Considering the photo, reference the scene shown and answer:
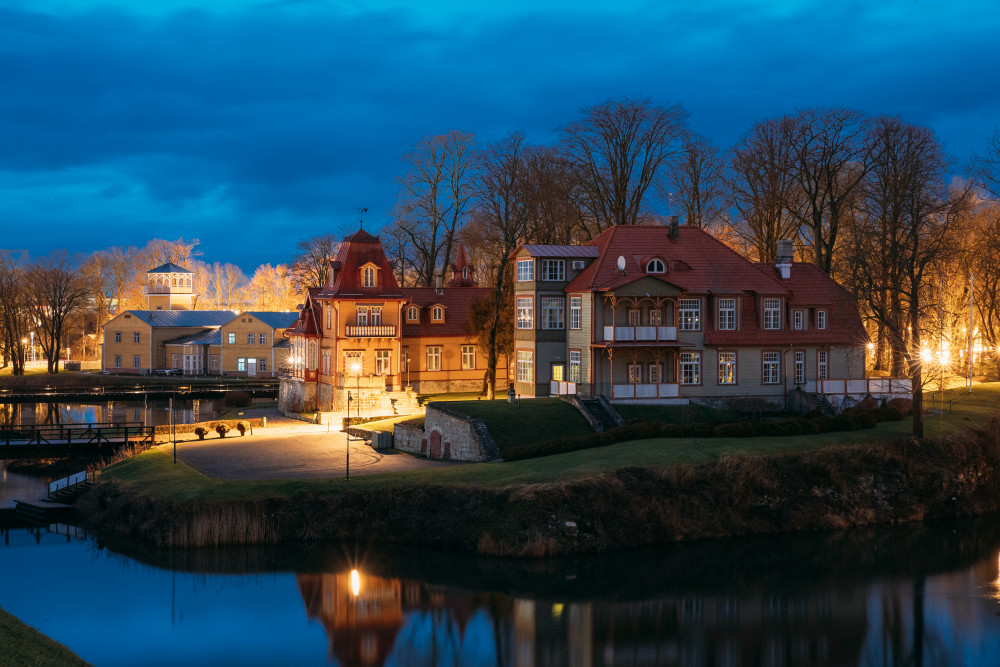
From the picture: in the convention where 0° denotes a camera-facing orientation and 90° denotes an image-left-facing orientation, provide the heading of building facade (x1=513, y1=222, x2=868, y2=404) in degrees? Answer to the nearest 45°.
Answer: approximately 0°
